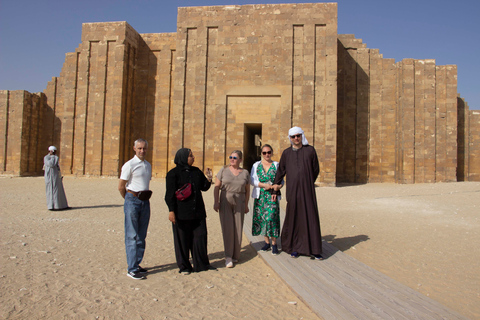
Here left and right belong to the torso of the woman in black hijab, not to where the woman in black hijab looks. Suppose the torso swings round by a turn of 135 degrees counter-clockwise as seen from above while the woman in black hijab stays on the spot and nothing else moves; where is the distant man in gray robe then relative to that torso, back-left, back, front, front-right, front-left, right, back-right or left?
front-left

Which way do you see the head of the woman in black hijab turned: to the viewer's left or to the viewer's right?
to the viewer's right

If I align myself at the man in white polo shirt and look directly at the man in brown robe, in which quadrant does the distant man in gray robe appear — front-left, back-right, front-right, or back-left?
back-left

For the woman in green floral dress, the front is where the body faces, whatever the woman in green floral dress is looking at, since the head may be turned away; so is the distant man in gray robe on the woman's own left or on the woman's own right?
on the woman's own right

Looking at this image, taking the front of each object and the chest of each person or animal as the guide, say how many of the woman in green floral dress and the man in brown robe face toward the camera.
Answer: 2

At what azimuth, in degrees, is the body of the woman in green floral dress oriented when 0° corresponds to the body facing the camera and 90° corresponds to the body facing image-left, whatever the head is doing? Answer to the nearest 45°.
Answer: approximately 0°

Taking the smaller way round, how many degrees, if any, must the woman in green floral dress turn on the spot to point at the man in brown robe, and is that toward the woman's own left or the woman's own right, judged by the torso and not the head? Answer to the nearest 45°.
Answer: approximately 90° to the woman's own left

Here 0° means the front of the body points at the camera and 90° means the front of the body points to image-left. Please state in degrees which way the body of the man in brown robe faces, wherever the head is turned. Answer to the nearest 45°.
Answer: approximately 0°

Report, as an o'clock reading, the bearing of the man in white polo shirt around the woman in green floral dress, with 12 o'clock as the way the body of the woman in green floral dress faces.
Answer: The man in white polo shirt is roughly at 2 o'clock from the woman in green floral dress.

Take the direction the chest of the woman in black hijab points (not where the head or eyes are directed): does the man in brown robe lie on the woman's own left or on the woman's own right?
on the woman's own left
